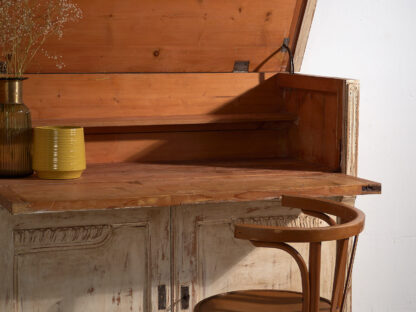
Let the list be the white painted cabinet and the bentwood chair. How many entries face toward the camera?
1

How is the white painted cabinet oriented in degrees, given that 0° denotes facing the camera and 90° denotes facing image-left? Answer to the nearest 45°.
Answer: approximately 0°

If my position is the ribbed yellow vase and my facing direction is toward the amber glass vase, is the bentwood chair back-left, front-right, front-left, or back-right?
back-left

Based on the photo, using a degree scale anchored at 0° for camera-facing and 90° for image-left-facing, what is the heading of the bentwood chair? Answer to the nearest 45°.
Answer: approximately 135°

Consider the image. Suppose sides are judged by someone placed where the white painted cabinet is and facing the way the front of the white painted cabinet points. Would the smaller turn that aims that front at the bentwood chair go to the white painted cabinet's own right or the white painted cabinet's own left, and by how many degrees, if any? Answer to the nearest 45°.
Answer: approximately 45° to the white painted cabinet's own left
